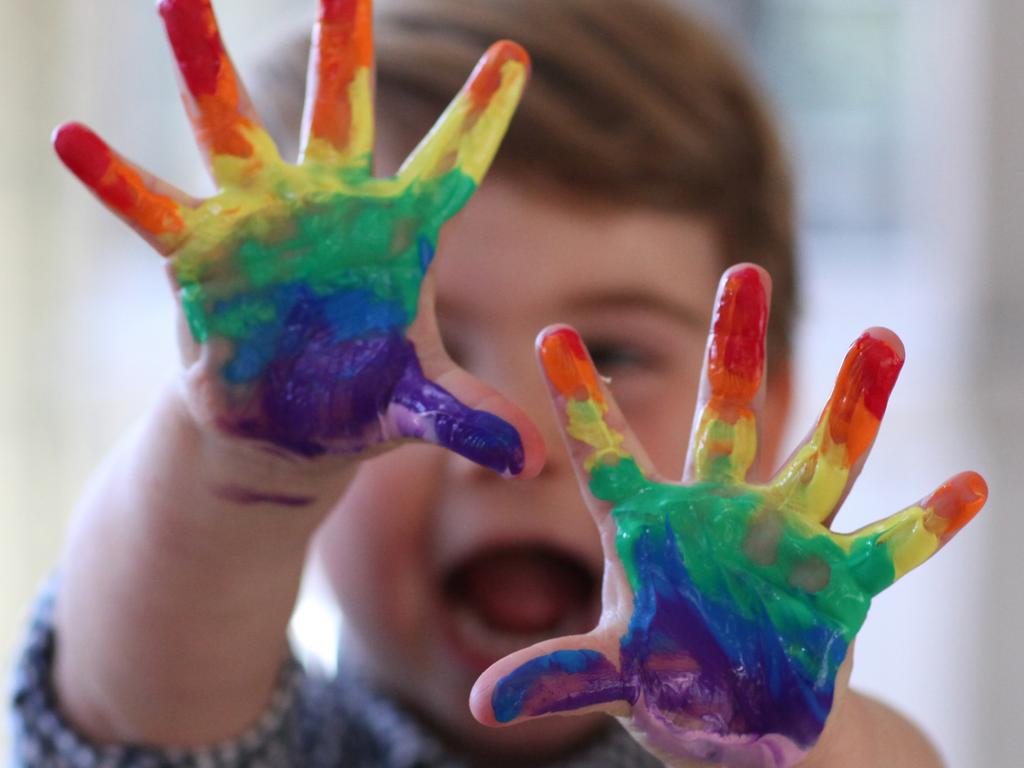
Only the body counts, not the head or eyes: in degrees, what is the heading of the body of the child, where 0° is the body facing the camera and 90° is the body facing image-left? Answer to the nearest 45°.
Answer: approximately 0°
